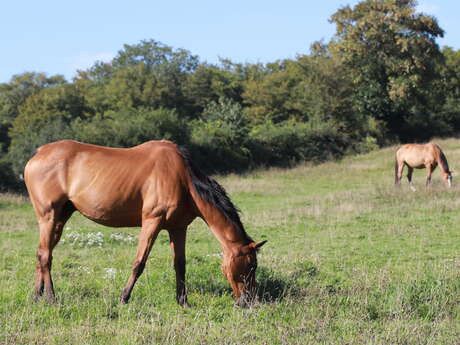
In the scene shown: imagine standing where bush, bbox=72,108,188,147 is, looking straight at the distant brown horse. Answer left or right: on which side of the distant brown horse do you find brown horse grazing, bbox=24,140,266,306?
right

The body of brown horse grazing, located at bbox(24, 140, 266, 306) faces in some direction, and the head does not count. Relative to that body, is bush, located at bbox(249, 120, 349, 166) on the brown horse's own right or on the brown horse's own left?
on the brown horse's own left

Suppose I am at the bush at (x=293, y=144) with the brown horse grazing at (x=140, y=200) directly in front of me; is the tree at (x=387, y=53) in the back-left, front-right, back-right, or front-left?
back-left

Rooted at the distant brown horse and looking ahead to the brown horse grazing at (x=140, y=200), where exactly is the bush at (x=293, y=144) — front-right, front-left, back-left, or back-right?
back-right

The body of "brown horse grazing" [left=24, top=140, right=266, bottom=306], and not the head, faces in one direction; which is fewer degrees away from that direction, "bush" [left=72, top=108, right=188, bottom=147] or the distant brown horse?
the distant brown horse

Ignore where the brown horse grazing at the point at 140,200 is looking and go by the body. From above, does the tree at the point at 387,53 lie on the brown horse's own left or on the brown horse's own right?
on the brown horse's own left

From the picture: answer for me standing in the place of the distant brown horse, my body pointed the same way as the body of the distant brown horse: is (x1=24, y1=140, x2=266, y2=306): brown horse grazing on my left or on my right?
on my right

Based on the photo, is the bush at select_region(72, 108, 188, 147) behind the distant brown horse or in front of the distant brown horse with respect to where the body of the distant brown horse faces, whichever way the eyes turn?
behind

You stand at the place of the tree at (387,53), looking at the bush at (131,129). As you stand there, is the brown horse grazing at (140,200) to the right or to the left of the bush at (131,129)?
left

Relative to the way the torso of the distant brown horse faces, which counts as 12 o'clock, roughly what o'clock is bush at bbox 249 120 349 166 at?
The bush is roughly at 8 o'clock from the distant brown horse.

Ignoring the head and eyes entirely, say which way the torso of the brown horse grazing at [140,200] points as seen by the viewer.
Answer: to the viewer's right

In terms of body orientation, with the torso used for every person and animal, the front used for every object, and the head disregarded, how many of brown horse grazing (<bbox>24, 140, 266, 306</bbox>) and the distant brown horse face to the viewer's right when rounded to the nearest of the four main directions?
2

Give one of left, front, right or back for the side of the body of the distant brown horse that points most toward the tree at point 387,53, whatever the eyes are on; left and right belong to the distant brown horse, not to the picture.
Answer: left

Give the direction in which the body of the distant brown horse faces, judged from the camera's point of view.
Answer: to the viewer's right
